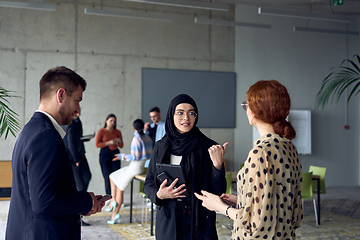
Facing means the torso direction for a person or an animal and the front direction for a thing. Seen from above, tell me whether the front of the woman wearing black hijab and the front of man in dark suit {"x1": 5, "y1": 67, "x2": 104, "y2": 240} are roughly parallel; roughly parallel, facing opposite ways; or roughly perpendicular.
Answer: roughly perpendicular

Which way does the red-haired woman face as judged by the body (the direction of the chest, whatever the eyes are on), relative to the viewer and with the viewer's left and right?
facing away from the viewer and to the left of the viewer

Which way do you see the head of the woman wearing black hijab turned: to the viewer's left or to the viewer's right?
to the viewer's right

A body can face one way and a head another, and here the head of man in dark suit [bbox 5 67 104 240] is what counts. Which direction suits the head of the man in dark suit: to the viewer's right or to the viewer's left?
to the viewer's right

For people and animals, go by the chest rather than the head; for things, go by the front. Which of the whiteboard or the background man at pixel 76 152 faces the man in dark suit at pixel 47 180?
the whiteboard

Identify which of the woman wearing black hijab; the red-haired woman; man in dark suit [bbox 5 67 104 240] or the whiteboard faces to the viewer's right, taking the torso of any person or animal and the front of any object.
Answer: the man in dark suit

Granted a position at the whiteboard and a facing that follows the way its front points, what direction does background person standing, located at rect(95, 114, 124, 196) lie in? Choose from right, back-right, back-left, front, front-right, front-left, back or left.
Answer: front-right

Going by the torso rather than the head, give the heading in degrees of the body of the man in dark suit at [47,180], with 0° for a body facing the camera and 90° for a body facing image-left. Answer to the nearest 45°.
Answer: approximately 270°

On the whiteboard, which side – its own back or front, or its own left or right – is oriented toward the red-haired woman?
front
